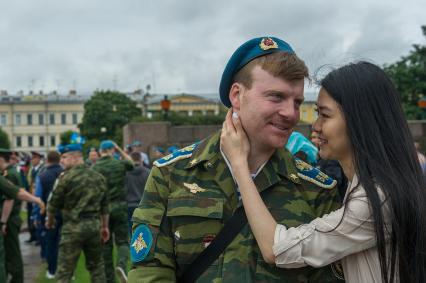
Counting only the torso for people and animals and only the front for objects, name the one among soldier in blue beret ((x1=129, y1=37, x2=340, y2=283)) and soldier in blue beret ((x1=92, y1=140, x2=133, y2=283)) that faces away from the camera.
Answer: soldier in blue beret ((x1=92, y1=140, x2=133, y2=283))

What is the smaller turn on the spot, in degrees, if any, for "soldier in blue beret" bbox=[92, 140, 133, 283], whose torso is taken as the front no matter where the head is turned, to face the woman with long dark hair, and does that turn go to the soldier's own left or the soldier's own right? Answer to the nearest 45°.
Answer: approximately 180°

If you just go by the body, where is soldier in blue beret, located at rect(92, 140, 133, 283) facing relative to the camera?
away from the camera

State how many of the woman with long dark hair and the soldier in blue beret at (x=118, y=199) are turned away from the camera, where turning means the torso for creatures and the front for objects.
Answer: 1

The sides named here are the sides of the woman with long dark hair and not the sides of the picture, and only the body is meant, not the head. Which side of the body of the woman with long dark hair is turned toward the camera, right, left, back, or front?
left

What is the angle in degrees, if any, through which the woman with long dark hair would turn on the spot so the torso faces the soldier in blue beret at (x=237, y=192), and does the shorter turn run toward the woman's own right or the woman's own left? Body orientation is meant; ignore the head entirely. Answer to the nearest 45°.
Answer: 0° — they already face them

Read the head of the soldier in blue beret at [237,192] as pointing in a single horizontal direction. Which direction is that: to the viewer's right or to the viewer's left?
to the viewer's right

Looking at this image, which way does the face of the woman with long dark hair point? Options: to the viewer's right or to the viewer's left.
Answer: to the viewer's left

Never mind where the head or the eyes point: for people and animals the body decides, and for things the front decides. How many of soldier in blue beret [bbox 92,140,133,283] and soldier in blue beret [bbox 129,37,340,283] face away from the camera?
1
